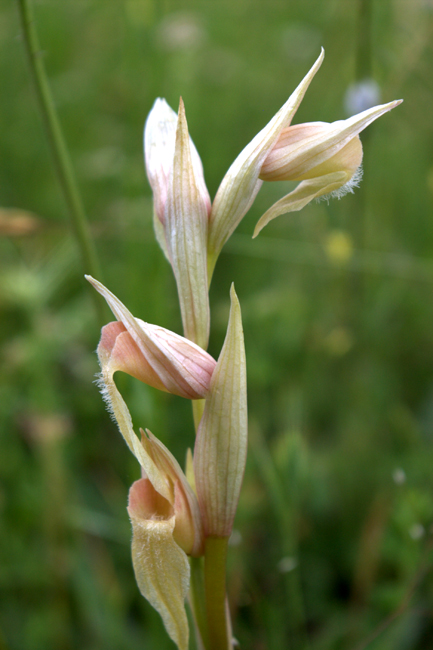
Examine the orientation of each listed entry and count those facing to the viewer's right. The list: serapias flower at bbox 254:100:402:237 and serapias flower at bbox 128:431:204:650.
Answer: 1

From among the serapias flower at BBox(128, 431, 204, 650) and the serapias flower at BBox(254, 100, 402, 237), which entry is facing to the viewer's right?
the serapias flower at BBox(254, 100, 402, 237)

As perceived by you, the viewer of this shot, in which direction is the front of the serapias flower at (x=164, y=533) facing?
facing the viewer and to the left of the viewer

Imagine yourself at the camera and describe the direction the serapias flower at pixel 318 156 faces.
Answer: facing to the right of the viewer
